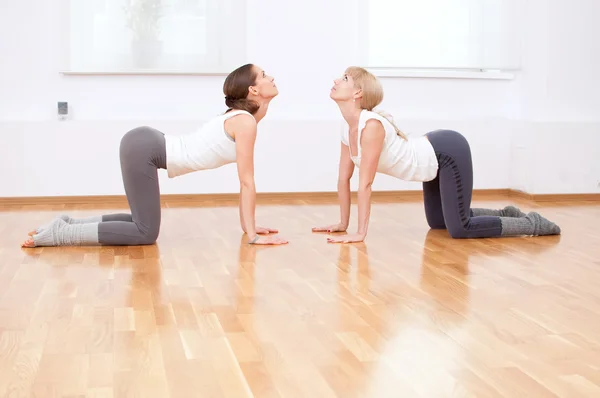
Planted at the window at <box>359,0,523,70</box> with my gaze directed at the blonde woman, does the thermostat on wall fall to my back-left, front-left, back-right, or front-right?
front-right

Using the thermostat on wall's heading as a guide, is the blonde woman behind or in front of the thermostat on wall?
in front

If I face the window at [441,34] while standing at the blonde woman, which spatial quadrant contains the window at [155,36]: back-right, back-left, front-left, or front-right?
front-left

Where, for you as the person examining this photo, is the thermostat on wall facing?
facing the viewer

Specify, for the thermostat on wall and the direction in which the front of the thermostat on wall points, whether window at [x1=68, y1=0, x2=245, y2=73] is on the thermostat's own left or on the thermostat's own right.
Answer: on the thermostat's own left

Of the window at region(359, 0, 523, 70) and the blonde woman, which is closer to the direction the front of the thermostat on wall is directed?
the blonde woman

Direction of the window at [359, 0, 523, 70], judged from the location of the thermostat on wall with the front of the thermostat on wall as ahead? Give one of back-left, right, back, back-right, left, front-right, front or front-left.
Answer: left

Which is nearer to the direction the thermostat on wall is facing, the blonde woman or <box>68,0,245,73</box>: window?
the blonde woman
